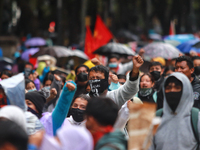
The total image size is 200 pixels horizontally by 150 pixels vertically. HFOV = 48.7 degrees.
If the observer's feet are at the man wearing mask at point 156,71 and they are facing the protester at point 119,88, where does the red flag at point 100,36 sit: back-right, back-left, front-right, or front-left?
back-right

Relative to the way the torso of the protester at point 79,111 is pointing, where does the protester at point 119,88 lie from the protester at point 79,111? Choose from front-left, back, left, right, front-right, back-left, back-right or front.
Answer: left

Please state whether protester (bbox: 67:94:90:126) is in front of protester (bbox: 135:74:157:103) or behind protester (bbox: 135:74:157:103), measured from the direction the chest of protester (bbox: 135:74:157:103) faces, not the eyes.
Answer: in front

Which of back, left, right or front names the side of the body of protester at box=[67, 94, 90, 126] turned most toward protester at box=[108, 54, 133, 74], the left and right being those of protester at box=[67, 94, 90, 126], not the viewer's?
back

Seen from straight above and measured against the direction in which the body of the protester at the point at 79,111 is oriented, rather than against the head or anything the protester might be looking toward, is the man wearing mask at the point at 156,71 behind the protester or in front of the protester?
behind

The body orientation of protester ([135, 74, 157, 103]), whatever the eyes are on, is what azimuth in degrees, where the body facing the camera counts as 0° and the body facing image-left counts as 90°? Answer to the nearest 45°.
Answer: approximately 45°

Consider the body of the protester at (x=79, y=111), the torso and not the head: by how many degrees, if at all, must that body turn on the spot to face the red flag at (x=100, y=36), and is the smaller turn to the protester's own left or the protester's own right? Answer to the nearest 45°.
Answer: approximately 180°

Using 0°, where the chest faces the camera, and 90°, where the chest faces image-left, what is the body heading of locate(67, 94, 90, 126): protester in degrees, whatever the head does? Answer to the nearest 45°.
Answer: approximately 0°
